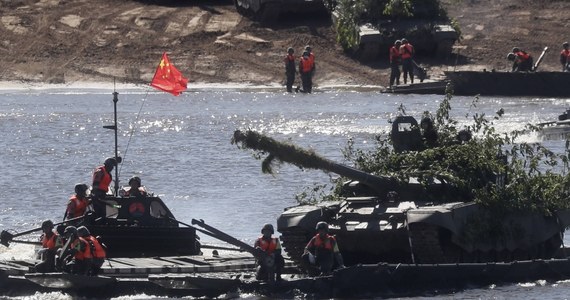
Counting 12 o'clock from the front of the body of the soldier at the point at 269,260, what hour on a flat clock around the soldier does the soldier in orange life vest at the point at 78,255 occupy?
The soldier in orange life vest is roughly at 3 o'clock from the soldier.

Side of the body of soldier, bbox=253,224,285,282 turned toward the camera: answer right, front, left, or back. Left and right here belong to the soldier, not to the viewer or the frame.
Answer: front

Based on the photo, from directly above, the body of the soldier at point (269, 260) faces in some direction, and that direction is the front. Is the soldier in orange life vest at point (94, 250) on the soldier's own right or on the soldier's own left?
on the soldier's own right

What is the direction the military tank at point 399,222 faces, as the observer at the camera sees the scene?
facing the viewer and to the left of the viewer

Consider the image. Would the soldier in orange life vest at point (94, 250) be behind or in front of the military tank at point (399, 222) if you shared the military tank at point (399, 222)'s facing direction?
in front

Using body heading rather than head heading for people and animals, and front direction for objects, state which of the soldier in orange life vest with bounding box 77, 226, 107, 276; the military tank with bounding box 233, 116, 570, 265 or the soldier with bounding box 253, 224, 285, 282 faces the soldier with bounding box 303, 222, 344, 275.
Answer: the military tank

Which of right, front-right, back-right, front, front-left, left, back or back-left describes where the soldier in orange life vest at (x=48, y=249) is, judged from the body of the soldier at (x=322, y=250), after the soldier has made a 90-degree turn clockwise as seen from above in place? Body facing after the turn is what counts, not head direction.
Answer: front
